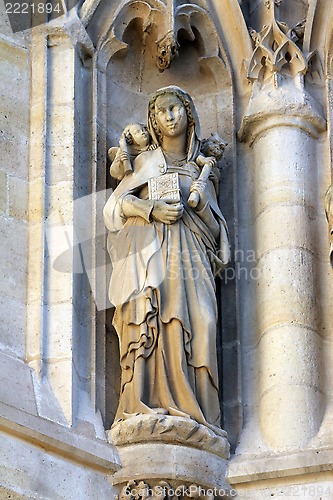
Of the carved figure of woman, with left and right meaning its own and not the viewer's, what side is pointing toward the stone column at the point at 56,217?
right

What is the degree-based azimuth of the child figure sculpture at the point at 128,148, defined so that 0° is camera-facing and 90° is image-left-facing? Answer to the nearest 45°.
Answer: approximately 315°
